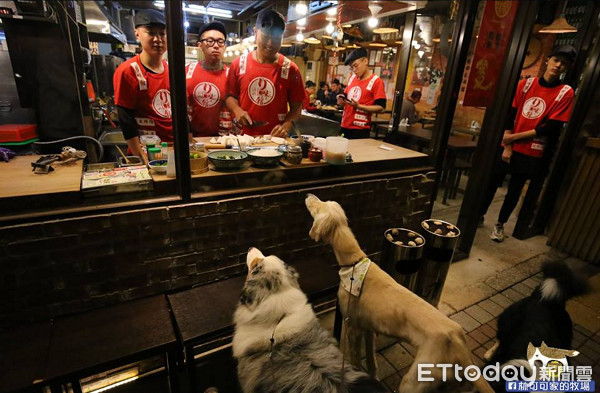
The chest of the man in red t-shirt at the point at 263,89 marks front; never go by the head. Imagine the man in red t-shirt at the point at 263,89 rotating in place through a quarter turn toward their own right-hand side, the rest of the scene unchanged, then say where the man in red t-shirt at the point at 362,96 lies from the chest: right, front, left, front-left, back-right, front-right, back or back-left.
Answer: back-right

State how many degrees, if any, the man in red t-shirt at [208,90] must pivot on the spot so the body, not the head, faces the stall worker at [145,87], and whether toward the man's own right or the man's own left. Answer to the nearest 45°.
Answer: approximately 45° to the man's own right

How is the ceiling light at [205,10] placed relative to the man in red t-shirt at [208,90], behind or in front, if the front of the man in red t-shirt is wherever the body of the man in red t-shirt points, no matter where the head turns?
behind

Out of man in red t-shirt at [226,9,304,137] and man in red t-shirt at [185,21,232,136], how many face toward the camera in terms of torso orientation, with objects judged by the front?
2

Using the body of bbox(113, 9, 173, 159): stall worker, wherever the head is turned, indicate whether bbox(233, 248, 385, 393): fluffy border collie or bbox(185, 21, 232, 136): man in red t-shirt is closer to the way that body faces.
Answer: the fluffy border collie

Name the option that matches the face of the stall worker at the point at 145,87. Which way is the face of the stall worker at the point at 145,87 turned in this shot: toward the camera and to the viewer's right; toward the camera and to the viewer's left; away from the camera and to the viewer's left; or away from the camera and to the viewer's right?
toward the camera and to the viewer's right

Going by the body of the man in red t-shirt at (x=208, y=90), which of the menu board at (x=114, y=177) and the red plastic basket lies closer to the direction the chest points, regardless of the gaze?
the menu board

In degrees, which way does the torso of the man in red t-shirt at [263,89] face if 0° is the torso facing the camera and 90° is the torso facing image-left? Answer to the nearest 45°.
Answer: approximately 0°

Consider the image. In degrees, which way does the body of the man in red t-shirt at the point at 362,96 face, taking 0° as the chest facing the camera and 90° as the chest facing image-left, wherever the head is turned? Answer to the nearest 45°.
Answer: approximately 45°

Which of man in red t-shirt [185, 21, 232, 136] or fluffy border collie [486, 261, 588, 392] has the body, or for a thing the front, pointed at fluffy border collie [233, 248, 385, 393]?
the man in red t-shirt
